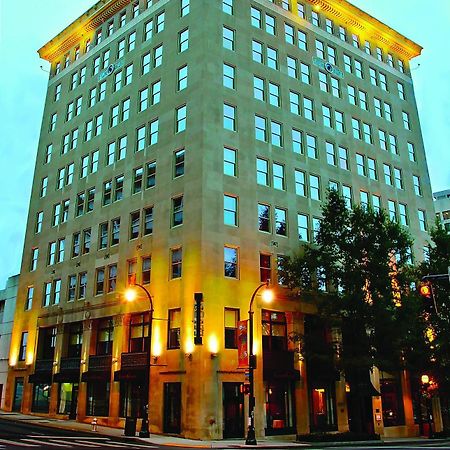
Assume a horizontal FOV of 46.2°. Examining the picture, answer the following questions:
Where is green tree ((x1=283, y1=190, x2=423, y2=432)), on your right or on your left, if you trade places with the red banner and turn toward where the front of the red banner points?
on your left

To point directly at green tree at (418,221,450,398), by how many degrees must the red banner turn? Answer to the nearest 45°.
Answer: approximately 135° to its left

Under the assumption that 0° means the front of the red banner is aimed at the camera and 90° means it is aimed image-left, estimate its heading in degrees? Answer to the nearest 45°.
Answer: approximately 0°
